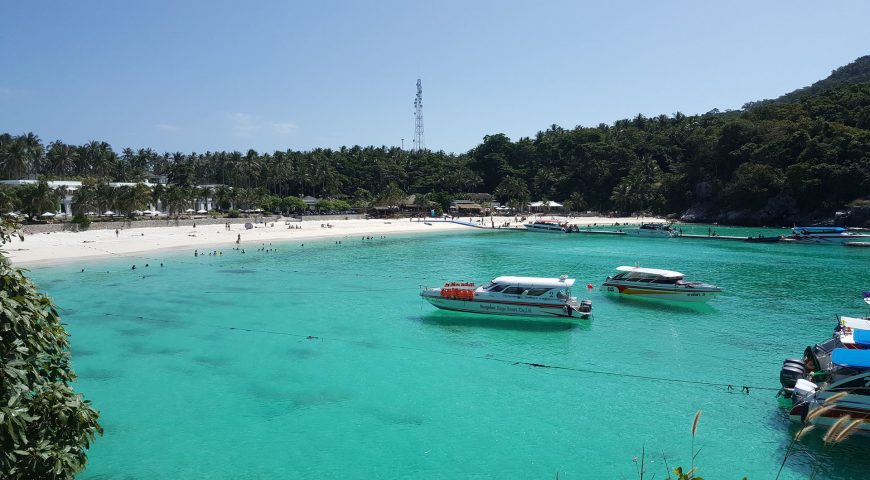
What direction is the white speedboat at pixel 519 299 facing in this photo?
to the viewer's left

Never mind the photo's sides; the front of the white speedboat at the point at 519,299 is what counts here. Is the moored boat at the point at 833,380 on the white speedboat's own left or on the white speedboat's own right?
on the white speedboat's own left

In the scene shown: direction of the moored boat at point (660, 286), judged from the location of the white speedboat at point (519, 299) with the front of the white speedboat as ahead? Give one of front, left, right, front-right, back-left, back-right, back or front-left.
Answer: back-right

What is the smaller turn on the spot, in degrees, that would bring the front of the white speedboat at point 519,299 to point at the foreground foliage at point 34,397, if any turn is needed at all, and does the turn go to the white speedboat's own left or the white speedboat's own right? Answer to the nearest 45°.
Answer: approximately 90° to the white speedboat's own left
